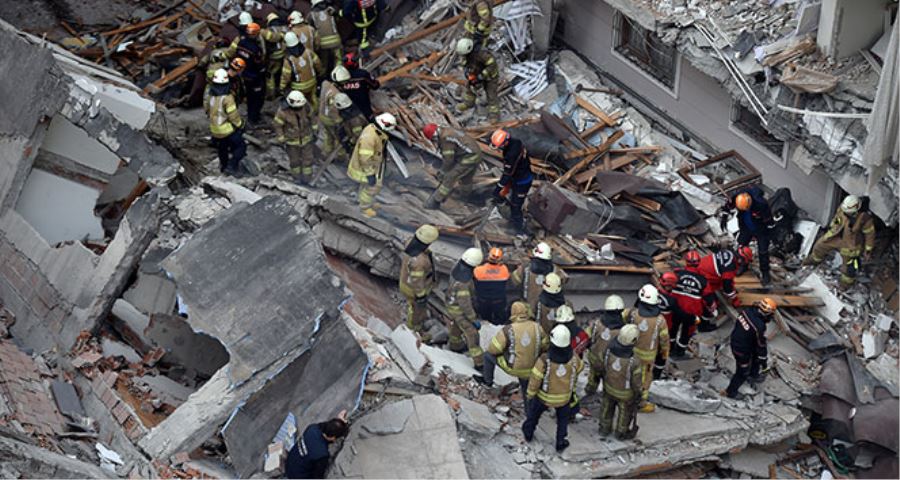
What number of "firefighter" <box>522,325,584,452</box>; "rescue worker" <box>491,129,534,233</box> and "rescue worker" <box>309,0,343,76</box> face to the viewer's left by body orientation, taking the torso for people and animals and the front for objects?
1

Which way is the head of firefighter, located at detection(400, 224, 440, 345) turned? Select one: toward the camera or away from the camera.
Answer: away from the camera

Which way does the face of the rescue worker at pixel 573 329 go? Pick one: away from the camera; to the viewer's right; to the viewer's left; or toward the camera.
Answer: away from the camera

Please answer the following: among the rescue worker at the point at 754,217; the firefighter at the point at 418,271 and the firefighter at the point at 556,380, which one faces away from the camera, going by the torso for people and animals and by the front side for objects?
the firefighter at the point at 556,380

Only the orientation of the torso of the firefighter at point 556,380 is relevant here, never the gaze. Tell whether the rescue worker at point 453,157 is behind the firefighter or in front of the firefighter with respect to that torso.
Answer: in front

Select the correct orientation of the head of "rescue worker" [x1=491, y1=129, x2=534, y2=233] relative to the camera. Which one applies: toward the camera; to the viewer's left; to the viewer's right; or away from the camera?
to the viewer's left

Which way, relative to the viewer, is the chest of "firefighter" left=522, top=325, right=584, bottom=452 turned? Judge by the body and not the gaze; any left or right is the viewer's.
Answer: facing away from the viewer

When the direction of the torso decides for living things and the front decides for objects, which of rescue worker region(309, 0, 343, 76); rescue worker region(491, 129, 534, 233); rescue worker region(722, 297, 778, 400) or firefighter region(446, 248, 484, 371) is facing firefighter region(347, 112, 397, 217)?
rescue worker region(491, 129, 534, 233)

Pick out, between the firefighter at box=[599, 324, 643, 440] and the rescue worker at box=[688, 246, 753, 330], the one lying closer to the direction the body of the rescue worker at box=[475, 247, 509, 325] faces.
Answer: the rescue worker

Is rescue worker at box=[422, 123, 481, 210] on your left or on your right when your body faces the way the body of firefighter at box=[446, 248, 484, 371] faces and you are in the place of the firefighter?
on your left

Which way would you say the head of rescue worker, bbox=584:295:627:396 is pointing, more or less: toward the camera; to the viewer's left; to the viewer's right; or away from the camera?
away from the camera

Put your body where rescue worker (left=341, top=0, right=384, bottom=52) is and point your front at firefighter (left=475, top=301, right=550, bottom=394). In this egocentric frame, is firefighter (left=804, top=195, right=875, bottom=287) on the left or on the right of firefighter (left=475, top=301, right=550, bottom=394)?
left

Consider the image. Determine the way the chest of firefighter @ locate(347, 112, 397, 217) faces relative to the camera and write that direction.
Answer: to the viewer's right

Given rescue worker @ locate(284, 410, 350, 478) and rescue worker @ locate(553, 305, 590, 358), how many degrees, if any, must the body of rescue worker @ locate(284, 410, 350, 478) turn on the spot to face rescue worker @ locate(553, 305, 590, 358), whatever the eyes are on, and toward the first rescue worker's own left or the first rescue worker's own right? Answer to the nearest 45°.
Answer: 0° — they already face them
